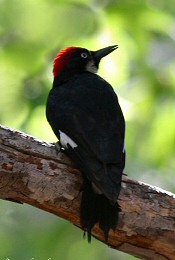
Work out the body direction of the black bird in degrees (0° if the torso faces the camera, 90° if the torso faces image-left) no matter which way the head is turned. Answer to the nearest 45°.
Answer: approximately 180°
